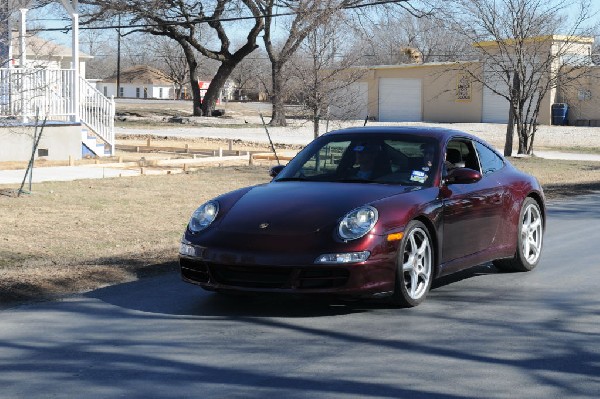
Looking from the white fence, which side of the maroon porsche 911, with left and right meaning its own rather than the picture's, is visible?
right

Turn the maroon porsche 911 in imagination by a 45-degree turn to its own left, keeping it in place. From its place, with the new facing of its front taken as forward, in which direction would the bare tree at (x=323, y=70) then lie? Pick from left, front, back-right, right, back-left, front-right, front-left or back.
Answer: back

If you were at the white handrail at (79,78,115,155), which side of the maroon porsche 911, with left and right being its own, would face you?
right

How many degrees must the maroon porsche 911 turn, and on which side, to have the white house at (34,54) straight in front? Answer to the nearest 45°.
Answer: approximately 90° to its right

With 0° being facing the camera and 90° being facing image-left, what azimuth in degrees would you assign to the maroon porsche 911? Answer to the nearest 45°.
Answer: approximately 45°
